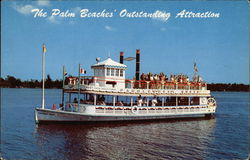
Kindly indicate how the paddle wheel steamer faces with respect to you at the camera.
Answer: facing the viewer and to the left of the viewer
